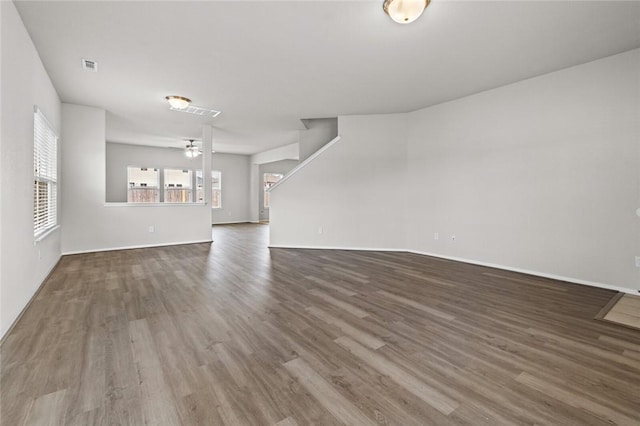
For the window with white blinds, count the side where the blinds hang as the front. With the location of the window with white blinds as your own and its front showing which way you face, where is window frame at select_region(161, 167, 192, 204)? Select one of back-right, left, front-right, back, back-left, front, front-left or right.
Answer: front-left

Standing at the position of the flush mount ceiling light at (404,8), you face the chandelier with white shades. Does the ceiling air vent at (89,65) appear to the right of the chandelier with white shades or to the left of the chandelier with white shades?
left

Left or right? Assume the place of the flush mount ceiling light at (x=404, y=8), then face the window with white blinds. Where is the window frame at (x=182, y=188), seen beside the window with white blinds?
right

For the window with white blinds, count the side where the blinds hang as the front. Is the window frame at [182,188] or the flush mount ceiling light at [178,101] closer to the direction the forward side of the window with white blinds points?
the flush mount ceiling light

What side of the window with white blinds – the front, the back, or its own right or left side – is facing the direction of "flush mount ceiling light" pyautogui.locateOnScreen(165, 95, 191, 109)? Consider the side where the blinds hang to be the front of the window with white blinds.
front

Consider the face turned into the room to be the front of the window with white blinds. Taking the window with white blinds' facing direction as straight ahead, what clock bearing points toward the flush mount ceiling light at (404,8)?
The flush mount ceiling light is roughly at 2 o'clock from the window with white blinds.

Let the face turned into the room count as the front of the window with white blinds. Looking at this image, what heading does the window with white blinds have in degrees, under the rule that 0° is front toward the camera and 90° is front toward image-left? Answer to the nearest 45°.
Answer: approximately 270°
